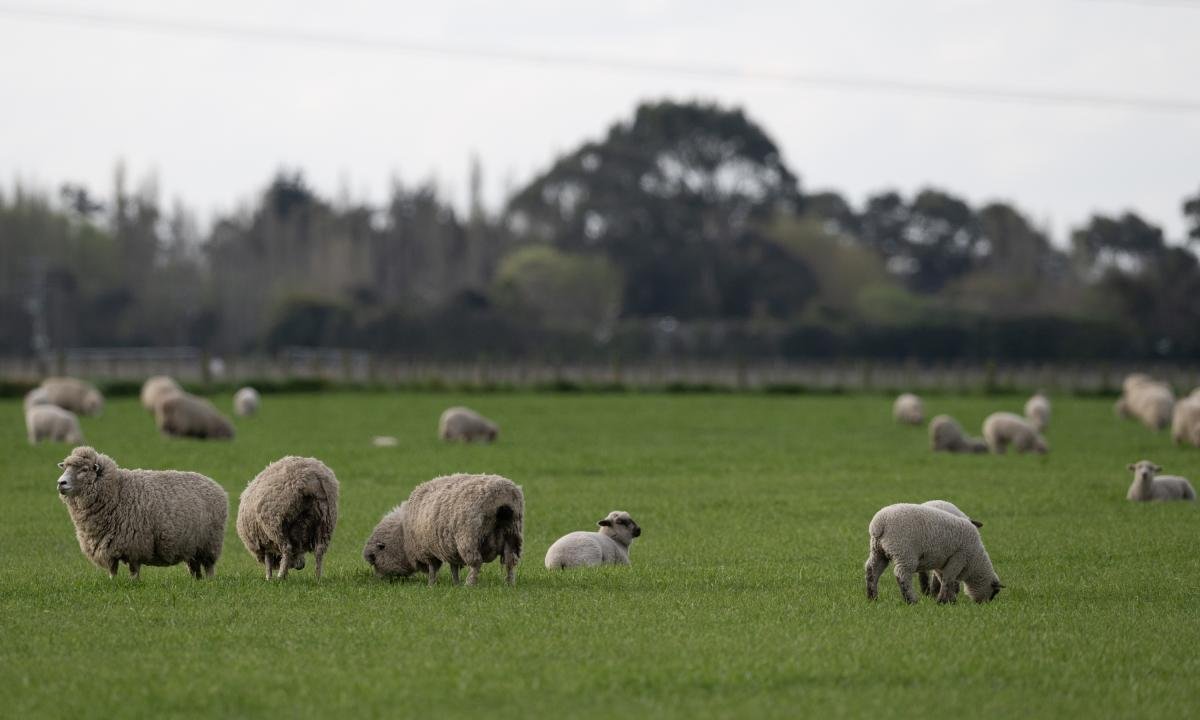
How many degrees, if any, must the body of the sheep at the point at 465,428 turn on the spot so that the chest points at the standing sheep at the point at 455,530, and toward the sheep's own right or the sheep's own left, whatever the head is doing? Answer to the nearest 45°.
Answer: approximately 90° to the sheep's own right

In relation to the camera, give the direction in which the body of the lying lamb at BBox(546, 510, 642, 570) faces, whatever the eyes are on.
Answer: to the viewer's right

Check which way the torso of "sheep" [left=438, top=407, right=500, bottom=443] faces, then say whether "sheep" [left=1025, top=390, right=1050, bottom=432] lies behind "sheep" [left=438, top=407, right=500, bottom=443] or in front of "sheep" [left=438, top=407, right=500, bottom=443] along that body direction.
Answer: in front

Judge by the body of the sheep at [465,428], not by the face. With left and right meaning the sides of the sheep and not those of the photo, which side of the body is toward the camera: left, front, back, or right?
right

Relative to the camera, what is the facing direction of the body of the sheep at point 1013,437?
to the viewer's right

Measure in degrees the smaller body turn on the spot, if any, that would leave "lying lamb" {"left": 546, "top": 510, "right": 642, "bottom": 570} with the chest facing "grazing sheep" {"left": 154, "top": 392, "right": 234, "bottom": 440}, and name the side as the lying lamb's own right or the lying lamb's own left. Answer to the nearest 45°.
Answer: approximately 135° to the lying lamb's own left

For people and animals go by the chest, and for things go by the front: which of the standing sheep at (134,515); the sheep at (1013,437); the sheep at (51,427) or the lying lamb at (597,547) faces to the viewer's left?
the standing sheep

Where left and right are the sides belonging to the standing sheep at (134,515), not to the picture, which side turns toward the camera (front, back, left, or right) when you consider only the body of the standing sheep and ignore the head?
left

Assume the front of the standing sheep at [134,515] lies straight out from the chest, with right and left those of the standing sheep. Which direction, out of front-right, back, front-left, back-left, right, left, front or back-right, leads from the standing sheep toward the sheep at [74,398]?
right
